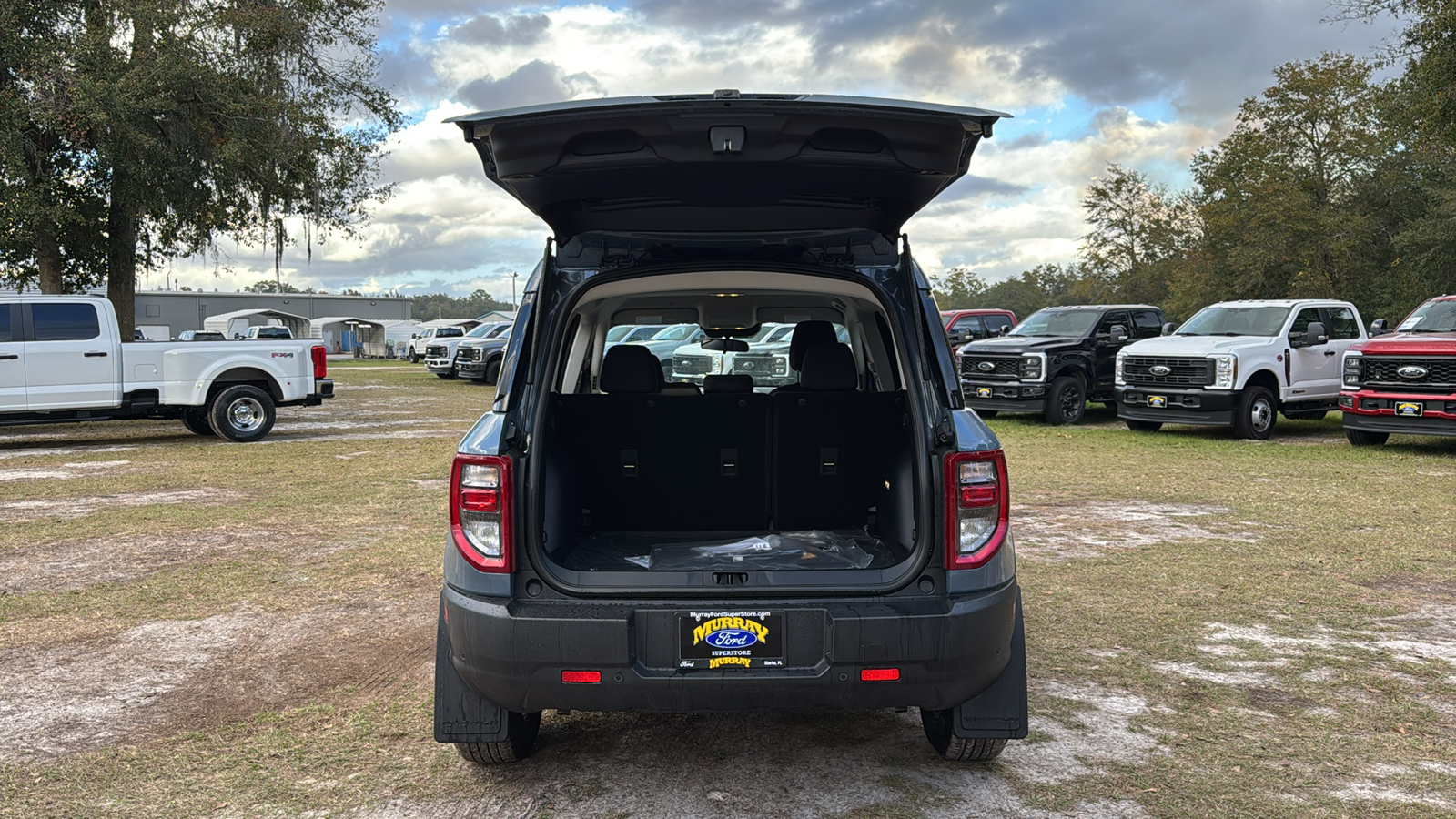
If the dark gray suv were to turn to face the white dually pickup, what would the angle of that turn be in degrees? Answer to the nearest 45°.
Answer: approximately 45° to its left

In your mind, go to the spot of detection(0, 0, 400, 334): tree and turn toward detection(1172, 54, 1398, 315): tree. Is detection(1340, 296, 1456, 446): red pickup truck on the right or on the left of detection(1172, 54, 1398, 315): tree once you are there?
right

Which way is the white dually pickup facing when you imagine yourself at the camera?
facing to the left of the viewer

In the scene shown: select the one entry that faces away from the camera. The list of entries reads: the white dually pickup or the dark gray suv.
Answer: the dark gray suv

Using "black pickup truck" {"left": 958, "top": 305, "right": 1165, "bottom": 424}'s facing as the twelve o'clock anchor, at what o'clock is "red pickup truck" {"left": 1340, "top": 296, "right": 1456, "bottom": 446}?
The red pickup truck is roughly at 9 o'clock from the black pickup truck.

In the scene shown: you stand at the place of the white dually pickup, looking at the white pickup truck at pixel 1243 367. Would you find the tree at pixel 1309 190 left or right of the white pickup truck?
left

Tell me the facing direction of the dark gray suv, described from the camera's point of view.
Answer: facing away from the viewer

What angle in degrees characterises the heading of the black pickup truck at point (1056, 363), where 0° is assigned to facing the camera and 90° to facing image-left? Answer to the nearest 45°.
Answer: approximately 45°

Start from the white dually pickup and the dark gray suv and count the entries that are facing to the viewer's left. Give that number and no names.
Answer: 1

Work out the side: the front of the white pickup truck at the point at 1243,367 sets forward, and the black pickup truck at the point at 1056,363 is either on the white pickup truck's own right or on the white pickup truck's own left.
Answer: on the white pickup truck's own right

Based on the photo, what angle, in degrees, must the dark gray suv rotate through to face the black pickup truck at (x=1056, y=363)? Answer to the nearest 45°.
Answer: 0° — it already faces it

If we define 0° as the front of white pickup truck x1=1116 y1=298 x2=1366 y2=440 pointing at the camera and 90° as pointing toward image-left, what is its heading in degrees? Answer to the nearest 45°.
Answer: approximately 45°

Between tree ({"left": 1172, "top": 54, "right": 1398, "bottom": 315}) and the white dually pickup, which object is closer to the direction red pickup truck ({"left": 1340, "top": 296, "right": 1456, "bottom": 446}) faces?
the white dually pickup

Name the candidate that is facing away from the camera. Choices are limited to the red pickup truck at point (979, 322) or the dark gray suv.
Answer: the dark gray suv
